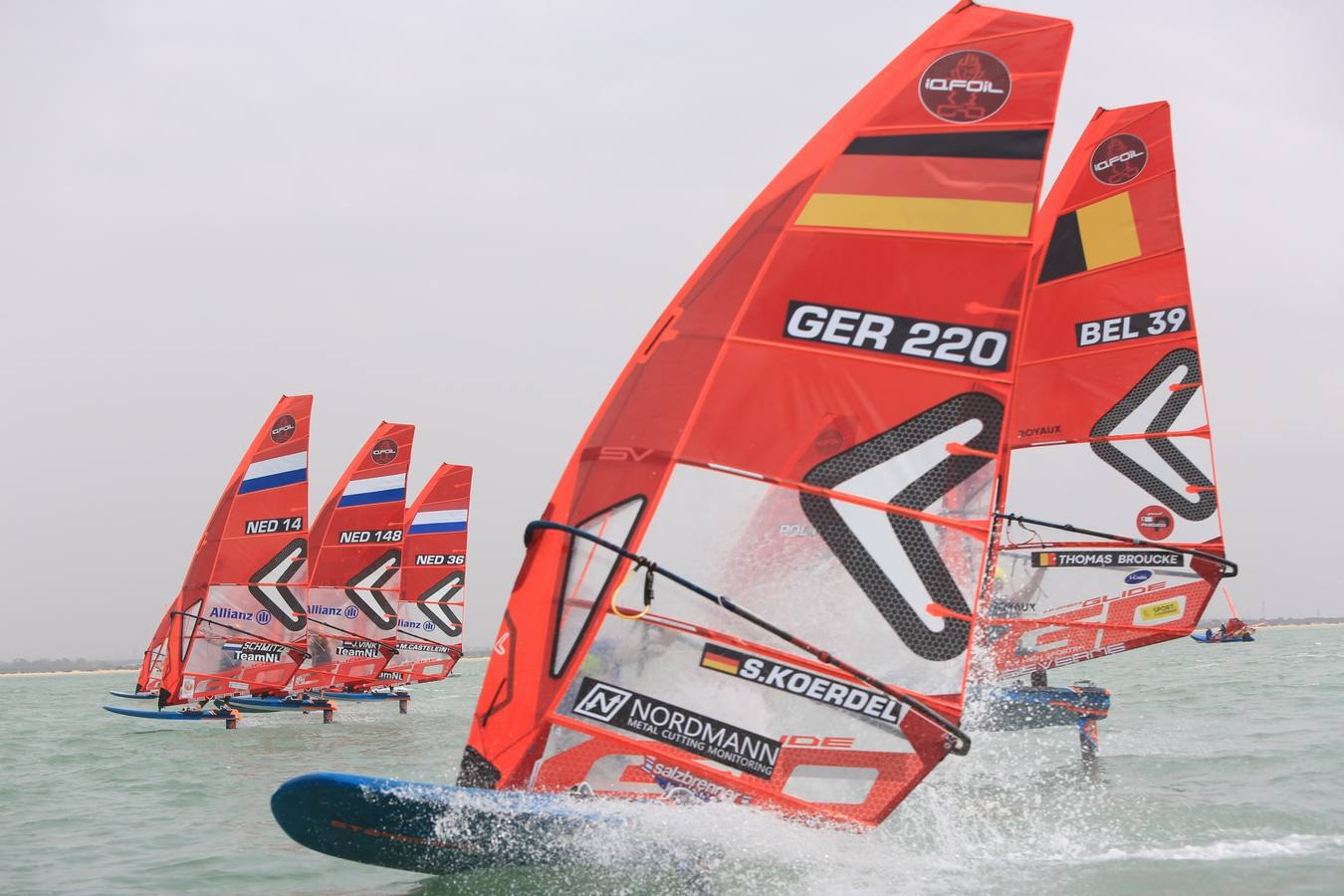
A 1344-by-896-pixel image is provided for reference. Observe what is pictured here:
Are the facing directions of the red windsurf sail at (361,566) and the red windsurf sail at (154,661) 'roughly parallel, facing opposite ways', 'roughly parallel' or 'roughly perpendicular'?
roughly parallel

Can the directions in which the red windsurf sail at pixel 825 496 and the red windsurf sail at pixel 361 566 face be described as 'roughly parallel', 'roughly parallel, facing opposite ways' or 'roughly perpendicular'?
roughly parallel

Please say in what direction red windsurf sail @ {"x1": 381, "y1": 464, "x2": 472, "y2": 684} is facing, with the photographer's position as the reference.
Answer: facing to the left of the viewer

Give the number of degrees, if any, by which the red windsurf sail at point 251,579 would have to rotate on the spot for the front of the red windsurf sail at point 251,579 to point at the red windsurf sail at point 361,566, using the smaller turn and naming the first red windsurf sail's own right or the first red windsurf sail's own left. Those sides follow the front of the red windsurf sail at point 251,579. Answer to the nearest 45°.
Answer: approximately 135° to the first red windsurf sail's own right

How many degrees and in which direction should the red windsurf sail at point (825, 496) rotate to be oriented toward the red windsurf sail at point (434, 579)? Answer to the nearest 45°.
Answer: approximately 90° to its right

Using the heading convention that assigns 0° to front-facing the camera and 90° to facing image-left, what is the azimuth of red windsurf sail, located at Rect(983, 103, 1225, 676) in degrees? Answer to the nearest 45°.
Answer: approximately 90°

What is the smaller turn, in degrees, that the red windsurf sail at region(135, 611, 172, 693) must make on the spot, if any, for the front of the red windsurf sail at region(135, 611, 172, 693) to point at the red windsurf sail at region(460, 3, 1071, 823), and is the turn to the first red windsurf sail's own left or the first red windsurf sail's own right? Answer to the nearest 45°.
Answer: approximately 90° to the first red windsurf sail's own left

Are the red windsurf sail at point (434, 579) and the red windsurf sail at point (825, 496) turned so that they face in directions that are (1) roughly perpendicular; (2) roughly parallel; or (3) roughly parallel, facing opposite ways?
roughly parallel

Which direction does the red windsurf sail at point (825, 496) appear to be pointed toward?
to the viewer's left

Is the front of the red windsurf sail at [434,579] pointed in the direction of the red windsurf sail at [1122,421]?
no

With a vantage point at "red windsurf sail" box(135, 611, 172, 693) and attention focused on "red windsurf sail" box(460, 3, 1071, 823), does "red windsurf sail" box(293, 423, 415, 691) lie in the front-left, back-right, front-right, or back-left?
front-left

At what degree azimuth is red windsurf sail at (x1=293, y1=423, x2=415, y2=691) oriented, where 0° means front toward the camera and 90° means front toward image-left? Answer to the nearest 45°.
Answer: approximately 90°

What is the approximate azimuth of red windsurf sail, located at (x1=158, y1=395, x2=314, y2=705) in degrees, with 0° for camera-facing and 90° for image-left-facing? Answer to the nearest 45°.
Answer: approximately 90°

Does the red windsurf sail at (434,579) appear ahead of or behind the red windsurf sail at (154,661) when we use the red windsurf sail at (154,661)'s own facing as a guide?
behind

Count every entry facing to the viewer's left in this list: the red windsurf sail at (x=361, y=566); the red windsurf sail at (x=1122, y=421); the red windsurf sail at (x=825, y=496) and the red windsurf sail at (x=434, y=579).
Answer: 4

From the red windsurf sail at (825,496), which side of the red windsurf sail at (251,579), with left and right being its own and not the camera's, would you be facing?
left

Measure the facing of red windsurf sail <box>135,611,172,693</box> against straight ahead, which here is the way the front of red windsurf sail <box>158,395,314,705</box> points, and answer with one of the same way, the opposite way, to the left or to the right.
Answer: the same way

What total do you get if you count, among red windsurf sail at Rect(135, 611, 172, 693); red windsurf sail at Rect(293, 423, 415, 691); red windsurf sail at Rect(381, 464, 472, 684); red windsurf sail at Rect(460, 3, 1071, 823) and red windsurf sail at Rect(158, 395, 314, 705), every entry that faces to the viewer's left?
5

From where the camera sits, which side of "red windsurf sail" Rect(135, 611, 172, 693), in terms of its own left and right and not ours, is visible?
left

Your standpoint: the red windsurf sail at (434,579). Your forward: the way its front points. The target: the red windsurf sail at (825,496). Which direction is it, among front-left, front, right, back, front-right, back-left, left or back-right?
left
